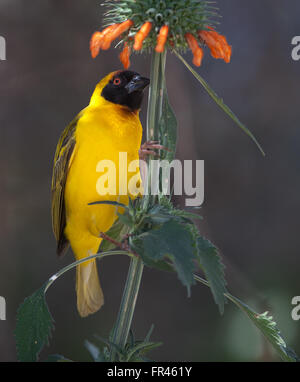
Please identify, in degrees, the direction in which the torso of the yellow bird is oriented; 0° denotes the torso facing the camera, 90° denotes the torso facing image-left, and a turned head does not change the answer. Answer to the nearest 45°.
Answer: approximately 315°

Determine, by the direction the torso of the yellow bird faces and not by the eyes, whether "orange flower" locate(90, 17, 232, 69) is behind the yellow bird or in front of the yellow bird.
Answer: in front

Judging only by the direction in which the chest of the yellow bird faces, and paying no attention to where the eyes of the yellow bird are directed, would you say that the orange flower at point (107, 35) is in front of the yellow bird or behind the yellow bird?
in front
